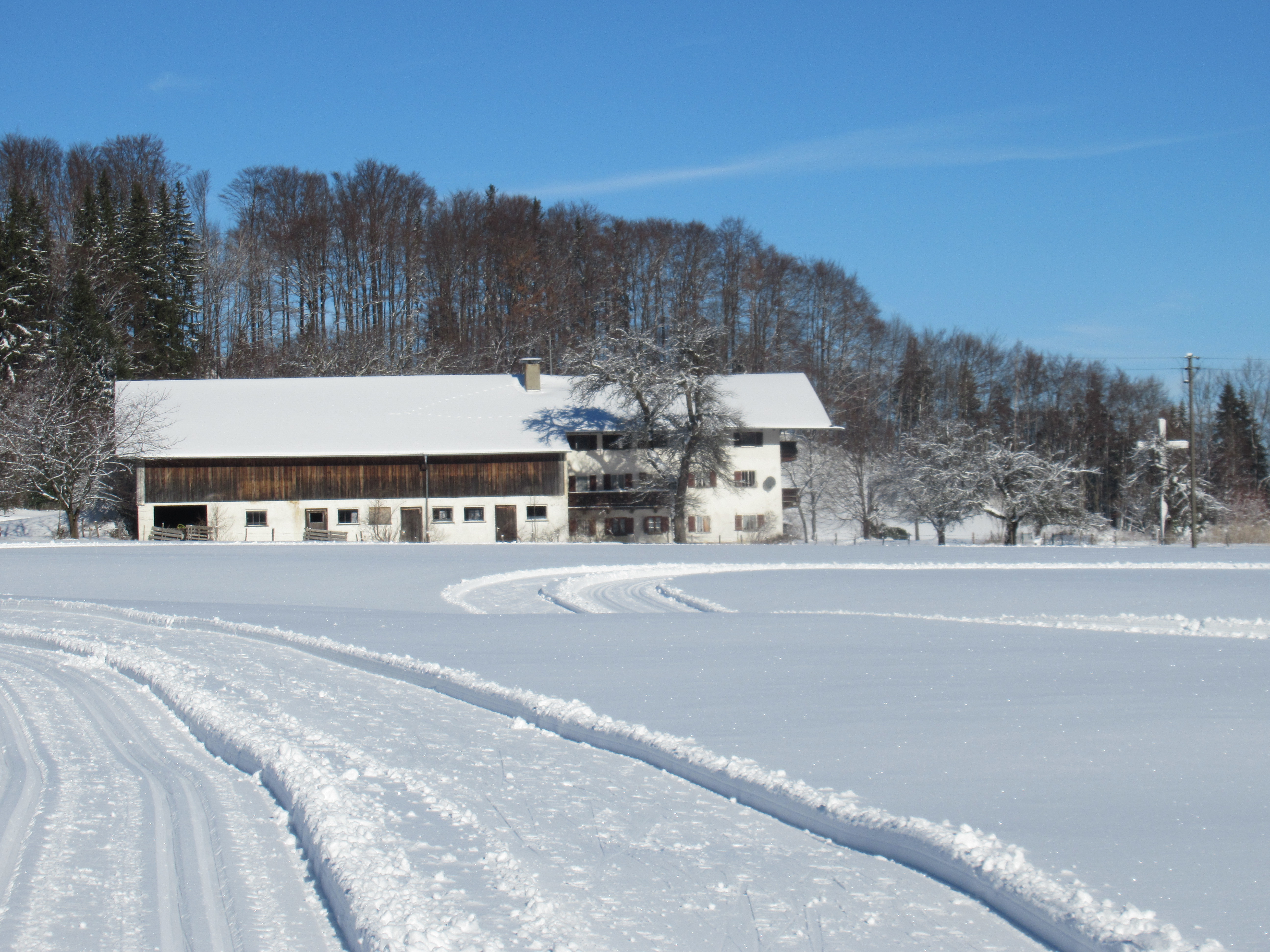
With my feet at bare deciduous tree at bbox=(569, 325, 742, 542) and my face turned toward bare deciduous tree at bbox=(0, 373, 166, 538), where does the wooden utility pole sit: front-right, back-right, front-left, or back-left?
back-left

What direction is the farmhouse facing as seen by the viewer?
toward the camera

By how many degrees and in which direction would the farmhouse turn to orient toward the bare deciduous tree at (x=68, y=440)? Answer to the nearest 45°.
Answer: approximately 90° to its right

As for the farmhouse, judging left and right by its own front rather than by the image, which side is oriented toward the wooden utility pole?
left

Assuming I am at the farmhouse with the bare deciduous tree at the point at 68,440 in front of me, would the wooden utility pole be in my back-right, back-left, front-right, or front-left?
back-left
